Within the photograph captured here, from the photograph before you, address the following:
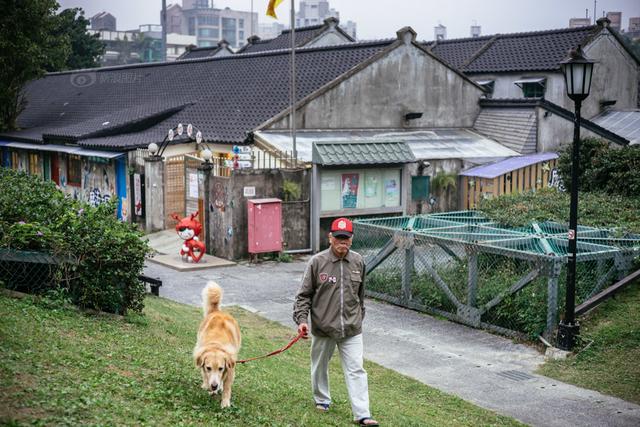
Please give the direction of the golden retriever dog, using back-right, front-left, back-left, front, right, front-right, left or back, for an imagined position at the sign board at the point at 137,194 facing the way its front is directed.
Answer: front

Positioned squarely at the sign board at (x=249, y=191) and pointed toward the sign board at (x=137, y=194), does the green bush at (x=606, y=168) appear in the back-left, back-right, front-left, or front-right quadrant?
back-right

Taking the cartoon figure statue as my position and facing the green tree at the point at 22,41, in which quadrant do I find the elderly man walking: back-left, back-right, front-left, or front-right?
back-left

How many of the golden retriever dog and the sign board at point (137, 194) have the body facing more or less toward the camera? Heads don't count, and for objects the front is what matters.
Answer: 2

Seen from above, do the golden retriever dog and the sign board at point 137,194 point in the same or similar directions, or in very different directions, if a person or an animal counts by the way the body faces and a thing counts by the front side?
same or similar directions

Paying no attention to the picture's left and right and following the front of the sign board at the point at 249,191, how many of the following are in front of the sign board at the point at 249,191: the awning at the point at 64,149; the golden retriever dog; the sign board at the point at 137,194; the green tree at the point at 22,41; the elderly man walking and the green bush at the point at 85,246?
3

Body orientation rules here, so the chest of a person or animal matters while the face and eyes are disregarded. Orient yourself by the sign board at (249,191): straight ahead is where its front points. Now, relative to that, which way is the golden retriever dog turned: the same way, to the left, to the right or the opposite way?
the same way

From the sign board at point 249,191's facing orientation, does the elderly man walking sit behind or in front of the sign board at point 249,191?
in front

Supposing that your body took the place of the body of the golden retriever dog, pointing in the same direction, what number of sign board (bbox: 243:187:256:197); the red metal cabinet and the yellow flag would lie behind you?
3

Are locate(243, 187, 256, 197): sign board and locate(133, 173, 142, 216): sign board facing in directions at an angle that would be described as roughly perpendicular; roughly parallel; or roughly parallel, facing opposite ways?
roughly parallel

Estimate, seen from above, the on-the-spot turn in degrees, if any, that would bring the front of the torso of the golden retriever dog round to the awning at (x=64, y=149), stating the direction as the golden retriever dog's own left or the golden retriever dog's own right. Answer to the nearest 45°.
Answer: approximately 180°

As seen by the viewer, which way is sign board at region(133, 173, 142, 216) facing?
toward the camera

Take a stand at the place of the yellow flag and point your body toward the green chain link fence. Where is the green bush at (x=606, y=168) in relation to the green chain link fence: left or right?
left

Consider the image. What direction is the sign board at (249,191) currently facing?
toward the camera

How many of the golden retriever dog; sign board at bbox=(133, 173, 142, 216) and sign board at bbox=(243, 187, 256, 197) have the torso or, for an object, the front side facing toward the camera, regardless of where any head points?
3

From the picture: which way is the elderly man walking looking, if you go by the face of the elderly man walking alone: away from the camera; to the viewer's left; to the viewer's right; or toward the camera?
toward the camera

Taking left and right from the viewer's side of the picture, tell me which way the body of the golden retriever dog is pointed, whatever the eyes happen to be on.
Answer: facing the viewer

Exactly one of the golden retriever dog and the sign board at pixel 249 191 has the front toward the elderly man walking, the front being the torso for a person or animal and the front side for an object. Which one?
the sign board
